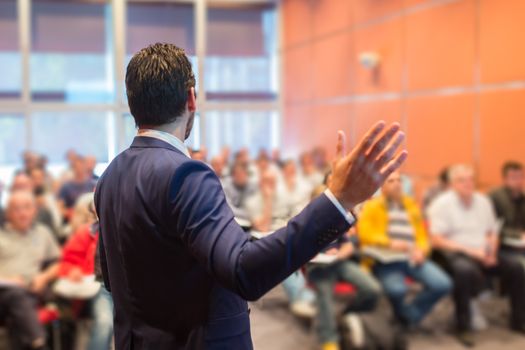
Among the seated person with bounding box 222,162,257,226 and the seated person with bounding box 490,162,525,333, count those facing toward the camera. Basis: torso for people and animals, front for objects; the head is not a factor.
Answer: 2

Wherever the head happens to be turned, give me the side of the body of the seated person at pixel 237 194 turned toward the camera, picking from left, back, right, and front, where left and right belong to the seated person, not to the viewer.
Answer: front

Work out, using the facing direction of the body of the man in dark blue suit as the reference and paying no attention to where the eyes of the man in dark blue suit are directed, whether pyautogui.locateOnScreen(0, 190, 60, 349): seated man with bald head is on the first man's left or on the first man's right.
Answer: on the first man's left

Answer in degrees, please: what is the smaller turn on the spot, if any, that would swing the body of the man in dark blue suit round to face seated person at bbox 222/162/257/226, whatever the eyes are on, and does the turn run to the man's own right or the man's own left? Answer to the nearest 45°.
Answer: approximately 45° to the man's own left

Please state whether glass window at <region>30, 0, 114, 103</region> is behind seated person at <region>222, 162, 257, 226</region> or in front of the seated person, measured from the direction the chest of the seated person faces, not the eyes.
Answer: behind

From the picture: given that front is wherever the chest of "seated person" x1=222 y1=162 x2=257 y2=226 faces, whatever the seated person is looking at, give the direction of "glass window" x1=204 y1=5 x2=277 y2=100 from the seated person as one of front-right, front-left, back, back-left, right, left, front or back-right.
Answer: back

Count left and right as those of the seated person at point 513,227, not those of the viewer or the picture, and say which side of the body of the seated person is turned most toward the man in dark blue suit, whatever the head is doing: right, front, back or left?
front

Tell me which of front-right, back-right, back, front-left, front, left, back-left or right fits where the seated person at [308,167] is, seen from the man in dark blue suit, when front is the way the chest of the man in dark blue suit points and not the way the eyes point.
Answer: front-left

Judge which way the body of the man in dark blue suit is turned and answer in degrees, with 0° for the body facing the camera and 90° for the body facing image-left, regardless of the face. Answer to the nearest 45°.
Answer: approximately 225°

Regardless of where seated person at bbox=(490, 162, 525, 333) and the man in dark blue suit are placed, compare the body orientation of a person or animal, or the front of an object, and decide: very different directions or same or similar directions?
very different directions

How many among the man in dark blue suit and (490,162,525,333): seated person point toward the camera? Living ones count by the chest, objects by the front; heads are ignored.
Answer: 1

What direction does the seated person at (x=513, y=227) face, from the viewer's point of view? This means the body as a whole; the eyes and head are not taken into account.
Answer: toward the camera

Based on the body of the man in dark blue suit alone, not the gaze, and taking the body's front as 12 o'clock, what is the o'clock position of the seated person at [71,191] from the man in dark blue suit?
The seated person is roughly at 10 o'clock from the man in dark blue suit.

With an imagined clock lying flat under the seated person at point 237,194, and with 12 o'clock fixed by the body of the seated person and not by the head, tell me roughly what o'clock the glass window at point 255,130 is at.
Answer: The glass window is roughly at 6 o'clock from the seated person.
